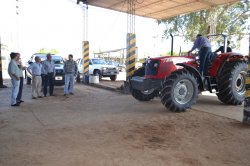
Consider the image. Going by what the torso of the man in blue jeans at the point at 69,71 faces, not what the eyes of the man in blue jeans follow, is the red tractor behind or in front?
in front

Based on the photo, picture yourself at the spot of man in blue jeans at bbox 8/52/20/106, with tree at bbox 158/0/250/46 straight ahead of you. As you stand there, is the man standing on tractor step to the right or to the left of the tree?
right

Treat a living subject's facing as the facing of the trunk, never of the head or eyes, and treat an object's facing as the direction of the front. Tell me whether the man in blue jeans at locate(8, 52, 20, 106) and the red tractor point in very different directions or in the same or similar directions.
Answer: very different directions

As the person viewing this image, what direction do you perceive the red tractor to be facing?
facing the viewer and to the left of the viewer

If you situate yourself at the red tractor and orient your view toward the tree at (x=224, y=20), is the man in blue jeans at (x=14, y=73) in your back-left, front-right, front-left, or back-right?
back-left

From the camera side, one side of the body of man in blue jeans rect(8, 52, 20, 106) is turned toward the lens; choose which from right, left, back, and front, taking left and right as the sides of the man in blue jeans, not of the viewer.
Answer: right

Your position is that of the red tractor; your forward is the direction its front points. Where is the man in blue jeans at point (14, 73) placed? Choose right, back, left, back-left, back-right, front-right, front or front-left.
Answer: front-right

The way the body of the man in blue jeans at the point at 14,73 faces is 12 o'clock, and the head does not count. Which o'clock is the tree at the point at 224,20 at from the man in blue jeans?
The tree is roughly at 11 o'clock from the man in blue jeans.

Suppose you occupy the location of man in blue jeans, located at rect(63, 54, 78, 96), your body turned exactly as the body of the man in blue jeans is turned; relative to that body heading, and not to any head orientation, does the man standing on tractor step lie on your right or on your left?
on your left

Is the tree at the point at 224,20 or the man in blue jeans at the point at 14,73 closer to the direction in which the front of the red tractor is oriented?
the man in blue jeans

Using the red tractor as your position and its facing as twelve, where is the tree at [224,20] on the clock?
The tree is roughly at 5 o'clock from the red tractor.
